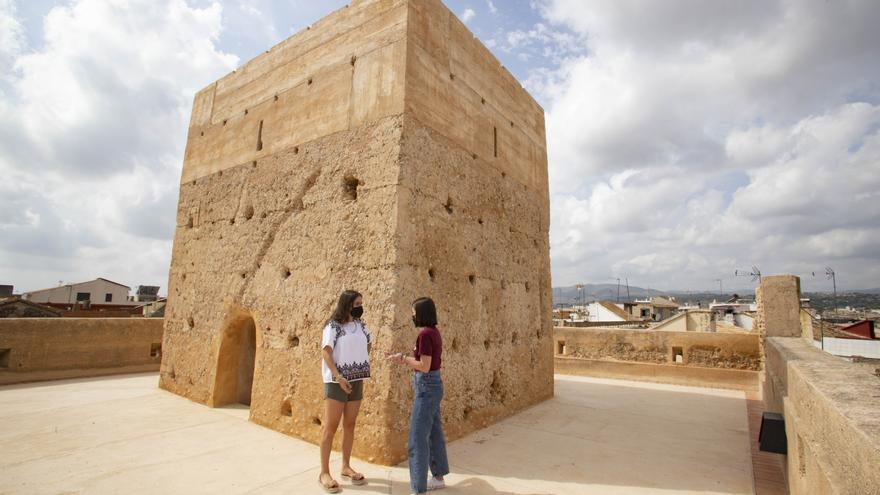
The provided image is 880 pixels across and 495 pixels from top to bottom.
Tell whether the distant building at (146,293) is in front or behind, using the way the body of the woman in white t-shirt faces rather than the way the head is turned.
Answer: behind

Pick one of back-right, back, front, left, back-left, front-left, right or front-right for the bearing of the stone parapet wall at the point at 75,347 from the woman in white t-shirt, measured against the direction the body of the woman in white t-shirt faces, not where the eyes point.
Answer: back

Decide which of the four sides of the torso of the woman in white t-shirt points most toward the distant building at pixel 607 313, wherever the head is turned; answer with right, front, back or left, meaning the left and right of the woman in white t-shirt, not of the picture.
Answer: left

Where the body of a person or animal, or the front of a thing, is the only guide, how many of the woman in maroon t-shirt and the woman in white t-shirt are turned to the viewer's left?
1

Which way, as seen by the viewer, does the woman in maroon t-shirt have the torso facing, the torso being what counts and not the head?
to the viewer's left

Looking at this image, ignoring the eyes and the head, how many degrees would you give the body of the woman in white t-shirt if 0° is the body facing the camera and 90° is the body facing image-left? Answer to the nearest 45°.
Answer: approximately 315°

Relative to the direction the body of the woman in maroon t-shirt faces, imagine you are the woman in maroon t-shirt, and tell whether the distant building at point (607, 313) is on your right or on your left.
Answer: on your right

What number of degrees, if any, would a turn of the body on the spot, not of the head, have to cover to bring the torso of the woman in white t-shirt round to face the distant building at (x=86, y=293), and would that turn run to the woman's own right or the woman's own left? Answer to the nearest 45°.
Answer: approximately 180°

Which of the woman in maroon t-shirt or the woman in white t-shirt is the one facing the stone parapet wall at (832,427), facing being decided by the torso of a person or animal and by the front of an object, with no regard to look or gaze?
the woman in white t-shirt

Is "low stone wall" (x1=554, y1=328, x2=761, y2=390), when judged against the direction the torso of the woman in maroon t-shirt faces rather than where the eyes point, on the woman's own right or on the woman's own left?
on the woman's own right

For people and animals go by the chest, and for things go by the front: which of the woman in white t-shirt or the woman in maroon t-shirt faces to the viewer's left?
the woman in maroon t-shirt

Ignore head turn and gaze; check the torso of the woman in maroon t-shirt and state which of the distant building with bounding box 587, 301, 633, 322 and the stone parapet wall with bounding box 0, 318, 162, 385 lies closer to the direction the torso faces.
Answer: the stone parapet wall

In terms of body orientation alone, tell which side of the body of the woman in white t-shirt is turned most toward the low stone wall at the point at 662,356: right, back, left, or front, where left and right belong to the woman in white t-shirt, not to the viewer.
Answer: left

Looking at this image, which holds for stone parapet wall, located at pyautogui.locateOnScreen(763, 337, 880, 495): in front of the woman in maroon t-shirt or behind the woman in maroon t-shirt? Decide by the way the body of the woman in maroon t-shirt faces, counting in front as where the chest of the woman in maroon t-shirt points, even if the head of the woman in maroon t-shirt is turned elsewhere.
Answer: behind

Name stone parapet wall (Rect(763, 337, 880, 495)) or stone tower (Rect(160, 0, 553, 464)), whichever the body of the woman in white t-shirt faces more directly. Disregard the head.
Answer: the stone parapet wall
